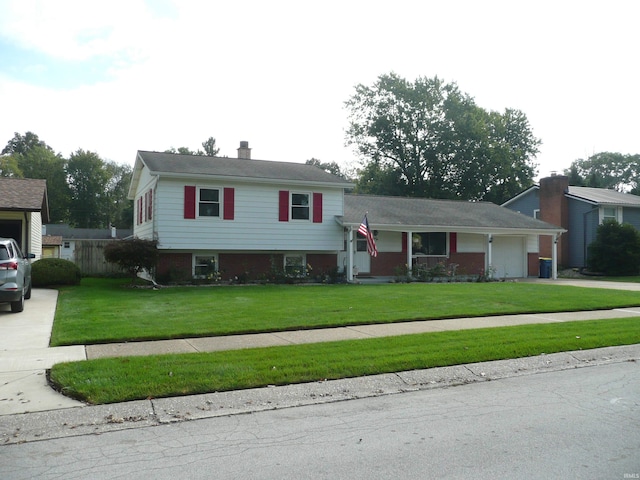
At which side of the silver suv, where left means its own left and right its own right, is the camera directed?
back

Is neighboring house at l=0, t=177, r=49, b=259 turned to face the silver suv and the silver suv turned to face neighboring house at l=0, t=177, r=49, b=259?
yes

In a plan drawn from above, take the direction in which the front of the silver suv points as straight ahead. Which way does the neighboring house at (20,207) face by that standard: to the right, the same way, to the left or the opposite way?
the opposite way

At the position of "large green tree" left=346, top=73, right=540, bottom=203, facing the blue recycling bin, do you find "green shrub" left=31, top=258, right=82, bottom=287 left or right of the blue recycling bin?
right

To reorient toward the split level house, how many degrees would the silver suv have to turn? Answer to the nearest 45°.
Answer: approximately 45° to its right

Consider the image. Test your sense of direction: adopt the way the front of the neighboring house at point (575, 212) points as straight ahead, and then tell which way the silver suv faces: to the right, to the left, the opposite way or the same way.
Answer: the opposite way

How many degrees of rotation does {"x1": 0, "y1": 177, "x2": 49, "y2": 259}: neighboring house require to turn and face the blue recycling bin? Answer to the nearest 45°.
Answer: approximately 90° to its left

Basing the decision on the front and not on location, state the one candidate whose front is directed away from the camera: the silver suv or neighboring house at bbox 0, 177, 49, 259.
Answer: the silver suv

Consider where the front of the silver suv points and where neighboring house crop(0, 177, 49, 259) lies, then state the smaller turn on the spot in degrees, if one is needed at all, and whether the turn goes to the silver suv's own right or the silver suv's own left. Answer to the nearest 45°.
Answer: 0° — it already faces it

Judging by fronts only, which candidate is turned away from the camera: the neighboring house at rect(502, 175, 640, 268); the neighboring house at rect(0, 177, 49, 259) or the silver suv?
the silver suv

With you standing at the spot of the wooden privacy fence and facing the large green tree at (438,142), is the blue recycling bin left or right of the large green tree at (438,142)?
right

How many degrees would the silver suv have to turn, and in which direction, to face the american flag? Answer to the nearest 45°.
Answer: approximately 90° to its right
